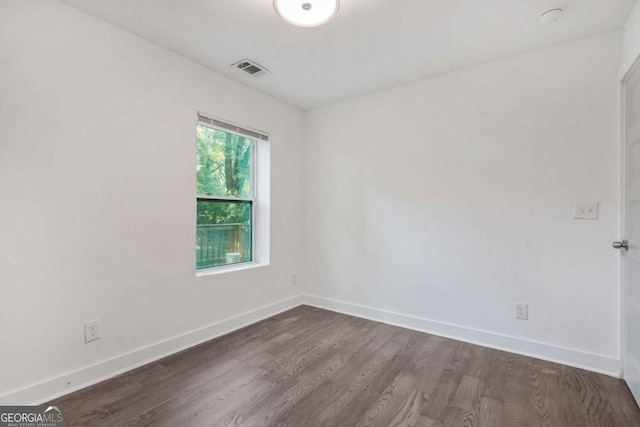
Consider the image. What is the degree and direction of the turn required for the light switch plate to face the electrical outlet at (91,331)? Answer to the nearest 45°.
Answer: approximately 45° to its right

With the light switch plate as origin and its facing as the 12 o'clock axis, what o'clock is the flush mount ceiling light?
The flush mount ceiling light is roughly at 1 o'clock from the light switch plate.

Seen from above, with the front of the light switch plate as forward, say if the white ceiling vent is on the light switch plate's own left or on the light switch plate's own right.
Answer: on the light switch plate's own right

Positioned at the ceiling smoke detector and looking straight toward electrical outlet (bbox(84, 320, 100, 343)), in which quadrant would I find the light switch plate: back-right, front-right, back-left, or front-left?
back-right

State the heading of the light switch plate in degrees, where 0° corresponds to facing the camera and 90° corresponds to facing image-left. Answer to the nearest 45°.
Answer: approximately 0°
